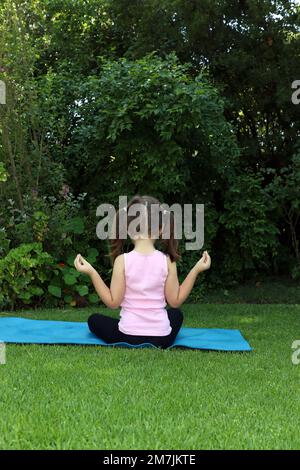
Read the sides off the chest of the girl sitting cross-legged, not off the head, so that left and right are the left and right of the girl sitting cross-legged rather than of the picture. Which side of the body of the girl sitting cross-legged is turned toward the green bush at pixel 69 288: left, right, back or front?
front

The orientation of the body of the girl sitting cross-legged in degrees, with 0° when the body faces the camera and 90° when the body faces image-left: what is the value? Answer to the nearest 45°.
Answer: approximately 180°

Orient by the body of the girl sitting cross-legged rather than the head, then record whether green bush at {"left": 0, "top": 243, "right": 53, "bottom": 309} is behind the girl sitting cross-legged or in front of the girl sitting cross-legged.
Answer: in front
